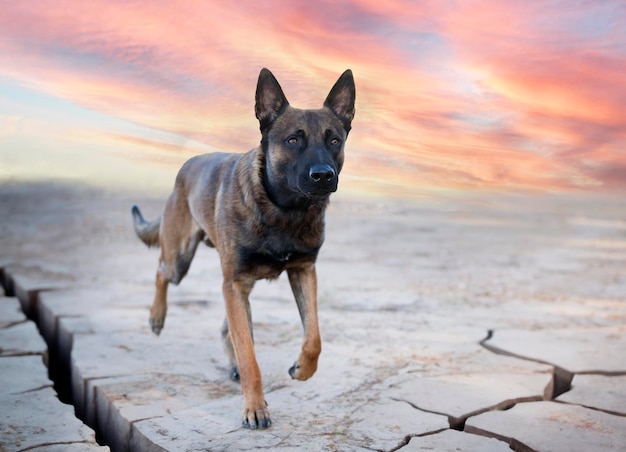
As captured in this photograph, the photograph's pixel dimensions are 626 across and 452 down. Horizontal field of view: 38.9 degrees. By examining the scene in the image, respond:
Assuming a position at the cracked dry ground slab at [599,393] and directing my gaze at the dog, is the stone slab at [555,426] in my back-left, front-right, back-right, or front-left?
front-left

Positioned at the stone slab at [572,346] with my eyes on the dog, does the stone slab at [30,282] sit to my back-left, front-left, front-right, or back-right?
front-right

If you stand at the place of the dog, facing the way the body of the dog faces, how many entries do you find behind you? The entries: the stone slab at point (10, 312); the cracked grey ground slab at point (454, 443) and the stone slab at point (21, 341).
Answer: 2

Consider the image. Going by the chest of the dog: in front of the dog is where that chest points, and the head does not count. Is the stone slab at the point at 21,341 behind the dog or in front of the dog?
behind

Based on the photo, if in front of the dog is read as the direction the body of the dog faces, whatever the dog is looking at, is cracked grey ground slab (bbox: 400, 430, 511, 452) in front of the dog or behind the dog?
in front

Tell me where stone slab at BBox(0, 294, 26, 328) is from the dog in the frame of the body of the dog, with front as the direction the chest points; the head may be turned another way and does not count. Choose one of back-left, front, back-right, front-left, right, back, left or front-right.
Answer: back

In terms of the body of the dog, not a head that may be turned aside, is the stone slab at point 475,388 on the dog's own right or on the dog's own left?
on the dog's own left

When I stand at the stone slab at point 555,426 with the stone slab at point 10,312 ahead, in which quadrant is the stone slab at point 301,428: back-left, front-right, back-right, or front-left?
front-left

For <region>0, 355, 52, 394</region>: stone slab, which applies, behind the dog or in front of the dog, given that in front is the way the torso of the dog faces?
behind

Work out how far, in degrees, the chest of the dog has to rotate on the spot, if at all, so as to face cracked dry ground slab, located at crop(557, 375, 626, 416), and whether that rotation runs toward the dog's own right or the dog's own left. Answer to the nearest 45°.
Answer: approximately 45° to the dog's own left
